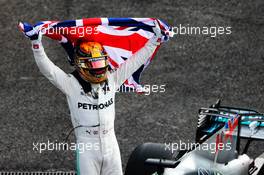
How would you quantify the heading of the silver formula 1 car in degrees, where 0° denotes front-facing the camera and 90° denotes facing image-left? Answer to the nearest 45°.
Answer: approximately 45°

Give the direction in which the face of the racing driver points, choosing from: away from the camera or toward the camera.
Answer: toward the camera
